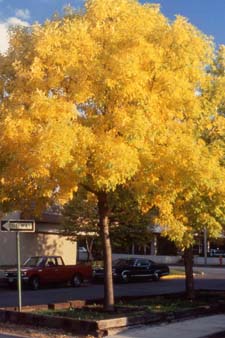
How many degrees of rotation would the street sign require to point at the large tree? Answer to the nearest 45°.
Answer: approximately 45° to its left

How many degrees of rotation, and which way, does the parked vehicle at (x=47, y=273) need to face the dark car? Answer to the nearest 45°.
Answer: approximately 180°

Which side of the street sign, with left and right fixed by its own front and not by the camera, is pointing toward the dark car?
back

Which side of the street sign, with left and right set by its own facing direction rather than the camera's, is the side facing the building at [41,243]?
back

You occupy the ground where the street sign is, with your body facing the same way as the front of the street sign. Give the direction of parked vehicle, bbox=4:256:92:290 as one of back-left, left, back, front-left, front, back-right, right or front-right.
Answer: back

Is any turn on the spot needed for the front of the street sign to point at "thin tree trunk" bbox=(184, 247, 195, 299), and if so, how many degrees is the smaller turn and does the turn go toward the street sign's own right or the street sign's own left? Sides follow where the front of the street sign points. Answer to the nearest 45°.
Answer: approximately 135° to the street sign's own left

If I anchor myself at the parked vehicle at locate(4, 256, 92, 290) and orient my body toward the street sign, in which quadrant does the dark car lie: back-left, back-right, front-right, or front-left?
back-left

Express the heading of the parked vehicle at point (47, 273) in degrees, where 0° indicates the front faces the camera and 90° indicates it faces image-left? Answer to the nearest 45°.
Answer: approximately 45°

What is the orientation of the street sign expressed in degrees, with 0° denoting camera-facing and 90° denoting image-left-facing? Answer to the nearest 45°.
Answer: approximately 0°
